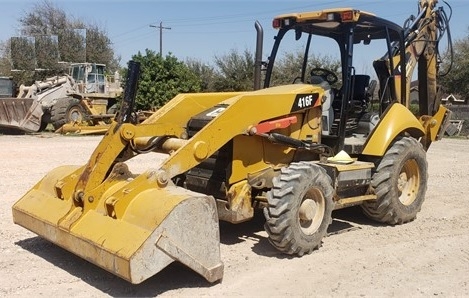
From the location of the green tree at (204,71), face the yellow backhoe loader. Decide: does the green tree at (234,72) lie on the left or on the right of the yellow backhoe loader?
left

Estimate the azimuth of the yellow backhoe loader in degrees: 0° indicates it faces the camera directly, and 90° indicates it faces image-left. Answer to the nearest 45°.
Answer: approximately 45°

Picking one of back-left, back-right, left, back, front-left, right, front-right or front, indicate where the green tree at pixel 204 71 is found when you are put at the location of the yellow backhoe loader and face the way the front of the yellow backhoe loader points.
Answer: back-right

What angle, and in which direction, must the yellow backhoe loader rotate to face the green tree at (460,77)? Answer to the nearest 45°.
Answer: approximately 180°

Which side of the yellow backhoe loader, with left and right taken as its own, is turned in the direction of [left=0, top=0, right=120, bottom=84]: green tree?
right

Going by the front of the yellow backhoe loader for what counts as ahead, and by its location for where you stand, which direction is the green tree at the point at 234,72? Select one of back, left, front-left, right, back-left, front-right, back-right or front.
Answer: back-right

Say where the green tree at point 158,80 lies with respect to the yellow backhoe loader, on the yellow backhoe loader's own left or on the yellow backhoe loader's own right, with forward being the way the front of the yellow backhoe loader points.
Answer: on the yellow backhoe loader's own right
